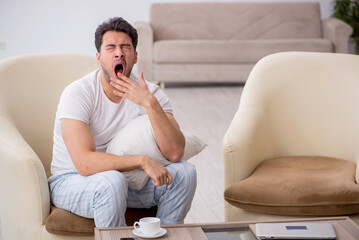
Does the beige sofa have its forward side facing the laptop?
yes

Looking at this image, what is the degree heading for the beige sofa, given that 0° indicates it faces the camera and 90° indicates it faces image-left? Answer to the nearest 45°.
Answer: approximately 0°

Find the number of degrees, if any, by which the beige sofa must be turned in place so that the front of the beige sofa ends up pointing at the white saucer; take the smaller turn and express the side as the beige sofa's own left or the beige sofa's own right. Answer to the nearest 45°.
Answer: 0° — it already faces it

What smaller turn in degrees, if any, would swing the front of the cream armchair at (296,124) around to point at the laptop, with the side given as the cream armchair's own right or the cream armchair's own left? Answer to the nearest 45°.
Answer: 0° — it already faces it

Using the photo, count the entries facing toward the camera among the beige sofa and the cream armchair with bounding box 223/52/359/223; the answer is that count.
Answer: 2

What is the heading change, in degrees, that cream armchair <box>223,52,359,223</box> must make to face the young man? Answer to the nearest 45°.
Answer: approximately 45° to its right

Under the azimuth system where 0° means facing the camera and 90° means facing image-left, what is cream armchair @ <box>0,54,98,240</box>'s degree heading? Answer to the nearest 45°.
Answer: approximately 315°

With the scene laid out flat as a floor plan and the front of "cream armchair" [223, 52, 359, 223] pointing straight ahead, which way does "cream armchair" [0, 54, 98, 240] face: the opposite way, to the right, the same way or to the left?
to the left

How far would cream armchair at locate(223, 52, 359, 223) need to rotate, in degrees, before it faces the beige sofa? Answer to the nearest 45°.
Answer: approximately 180°
